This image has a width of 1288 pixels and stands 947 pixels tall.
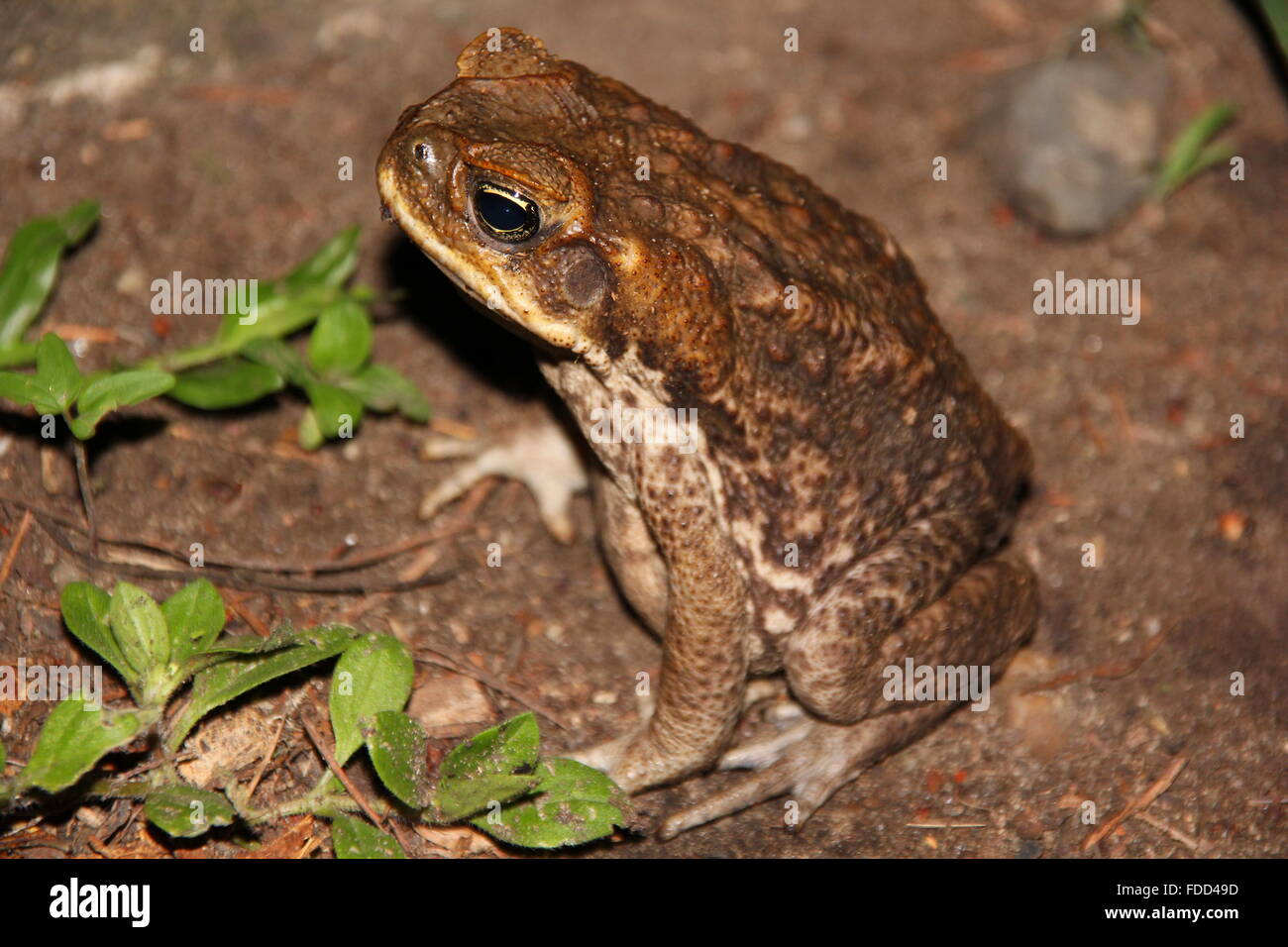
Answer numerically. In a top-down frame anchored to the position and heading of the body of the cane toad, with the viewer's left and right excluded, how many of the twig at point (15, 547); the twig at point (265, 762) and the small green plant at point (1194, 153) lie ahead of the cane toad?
2

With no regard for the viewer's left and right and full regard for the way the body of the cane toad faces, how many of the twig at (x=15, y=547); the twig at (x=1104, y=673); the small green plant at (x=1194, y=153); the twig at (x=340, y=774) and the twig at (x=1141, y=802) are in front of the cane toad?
2

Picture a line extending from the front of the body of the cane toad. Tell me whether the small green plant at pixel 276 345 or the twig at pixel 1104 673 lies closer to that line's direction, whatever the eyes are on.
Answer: the small green plant

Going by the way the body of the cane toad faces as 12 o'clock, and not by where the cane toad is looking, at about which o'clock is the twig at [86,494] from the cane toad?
The twig is roughly at 12 o'clock from the cane toad.

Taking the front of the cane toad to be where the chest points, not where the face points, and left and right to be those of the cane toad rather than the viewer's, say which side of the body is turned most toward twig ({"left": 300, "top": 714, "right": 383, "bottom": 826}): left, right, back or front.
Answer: front

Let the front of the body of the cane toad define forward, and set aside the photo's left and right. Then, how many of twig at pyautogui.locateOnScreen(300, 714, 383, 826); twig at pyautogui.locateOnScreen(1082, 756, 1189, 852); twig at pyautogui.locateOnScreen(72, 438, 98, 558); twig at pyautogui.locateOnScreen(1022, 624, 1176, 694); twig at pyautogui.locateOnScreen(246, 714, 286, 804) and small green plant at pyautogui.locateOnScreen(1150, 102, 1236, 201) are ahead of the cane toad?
3

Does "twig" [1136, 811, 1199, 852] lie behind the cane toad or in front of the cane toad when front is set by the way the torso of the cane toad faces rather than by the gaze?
behind

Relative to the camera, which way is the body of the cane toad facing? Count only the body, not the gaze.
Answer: to the viewer's left

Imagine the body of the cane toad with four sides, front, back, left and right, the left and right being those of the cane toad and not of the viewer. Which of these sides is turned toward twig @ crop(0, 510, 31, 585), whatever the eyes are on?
front

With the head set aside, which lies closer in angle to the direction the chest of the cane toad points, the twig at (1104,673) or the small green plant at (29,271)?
the small green plant
